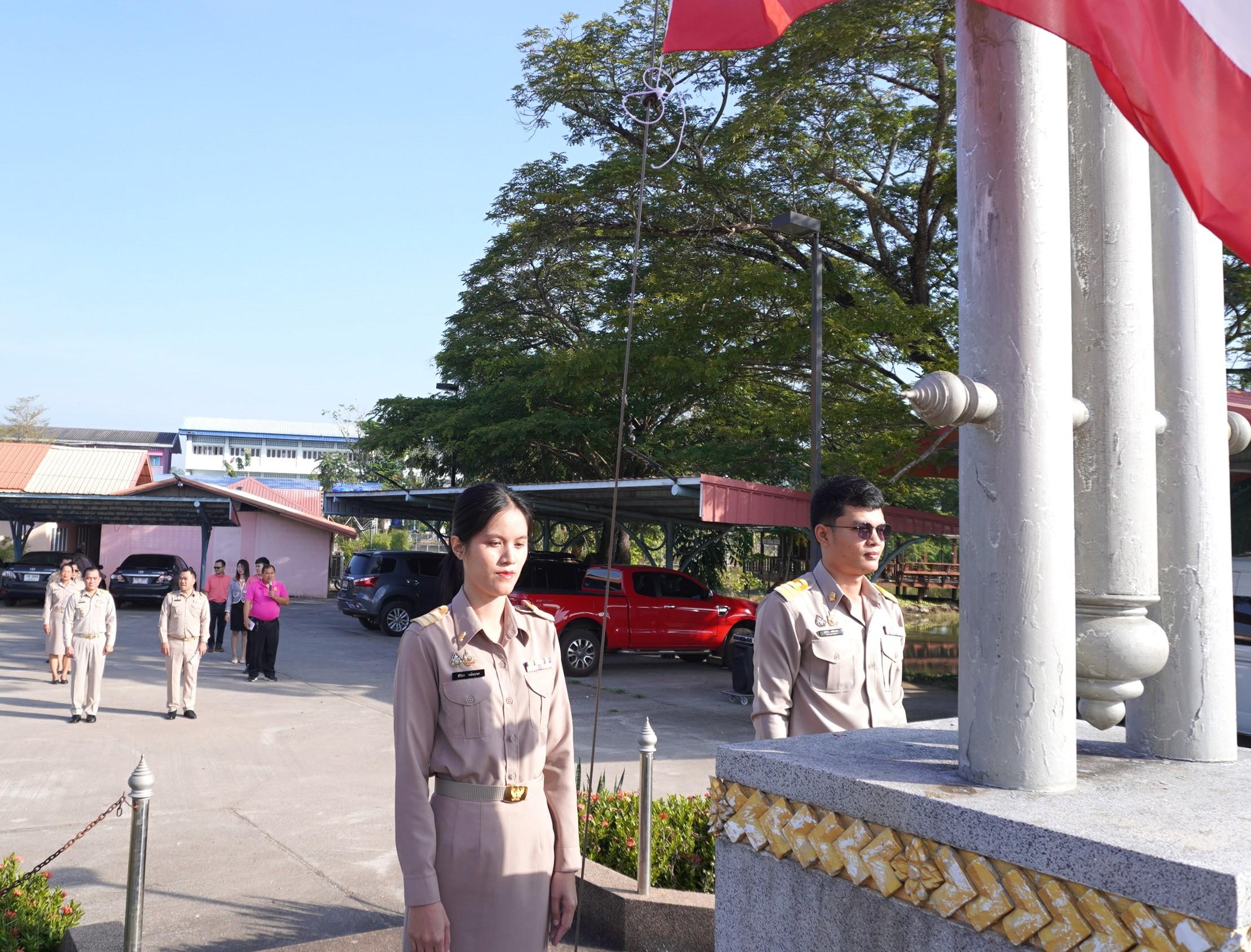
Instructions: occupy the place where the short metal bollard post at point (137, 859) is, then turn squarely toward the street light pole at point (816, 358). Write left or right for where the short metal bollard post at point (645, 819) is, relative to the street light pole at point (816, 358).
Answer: right

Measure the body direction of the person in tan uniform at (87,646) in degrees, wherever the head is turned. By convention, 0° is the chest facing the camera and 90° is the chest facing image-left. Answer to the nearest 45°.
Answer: approximately 0°

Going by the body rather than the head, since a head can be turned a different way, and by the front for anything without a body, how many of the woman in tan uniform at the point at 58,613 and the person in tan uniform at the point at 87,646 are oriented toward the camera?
2

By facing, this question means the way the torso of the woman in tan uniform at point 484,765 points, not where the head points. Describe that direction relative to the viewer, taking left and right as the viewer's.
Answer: facing the viewer and to the right of the viewer

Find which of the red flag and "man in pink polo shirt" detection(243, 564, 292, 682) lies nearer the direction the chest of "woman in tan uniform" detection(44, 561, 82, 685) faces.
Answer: the red flag

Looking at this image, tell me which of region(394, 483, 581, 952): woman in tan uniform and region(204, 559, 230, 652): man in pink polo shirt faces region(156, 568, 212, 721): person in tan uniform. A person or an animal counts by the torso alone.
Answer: the man in pink polo shirt

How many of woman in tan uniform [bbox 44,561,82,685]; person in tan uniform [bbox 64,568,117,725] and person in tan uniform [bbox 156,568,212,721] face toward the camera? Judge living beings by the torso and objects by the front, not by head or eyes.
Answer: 3

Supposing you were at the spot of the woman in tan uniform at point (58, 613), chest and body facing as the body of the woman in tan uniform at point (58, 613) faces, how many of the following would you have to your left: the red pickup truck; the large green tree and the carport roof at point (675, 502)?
3

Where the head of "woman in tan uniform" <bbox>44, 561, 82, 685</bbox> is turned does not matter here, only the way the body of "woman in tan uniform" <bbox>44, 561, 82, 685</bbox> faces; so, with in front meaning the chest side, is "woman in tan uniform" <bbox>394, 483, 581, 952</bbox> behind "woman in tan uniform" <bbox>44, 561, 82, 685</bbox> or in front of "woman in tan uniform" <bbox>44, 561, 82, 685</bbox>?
in front

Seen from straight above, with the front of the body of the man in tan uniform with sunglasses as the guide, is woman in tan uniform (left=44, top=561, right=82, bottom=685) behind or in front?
behind

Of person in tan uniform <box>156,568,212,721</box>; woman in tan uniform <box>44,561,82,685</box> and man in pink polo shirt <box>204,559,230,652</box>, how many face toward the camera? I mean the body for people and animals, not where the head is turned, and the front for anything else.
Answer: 3
